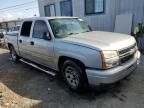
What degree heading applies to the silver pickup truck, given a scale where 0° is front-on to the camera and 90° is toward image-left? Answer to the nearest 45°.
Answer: approximately 315°
